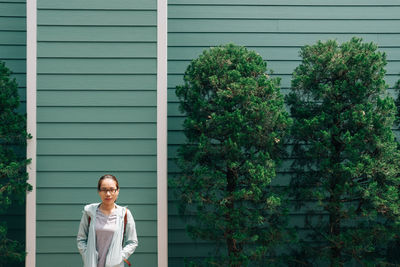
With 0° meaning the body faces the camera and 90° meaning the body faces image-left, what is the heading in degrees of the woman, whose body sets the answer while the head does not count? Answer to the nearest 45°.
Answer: approximately 0°

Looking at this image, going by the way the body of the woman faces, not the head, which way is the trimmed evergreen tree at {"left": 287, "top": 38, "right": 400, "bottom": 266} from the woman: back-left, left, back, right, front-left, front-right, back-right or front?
left

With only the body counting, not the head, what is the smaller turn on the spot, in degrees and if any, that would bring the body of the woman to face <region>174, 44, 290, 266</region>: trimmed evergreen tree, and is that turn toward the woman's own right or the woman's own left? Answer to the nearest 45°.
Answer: approximately 135° to the woman's own left

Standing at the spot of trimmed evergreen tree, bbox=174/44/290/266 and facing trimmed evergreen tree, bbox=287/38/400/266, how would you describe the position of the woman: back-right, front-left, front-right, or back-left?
back-right
